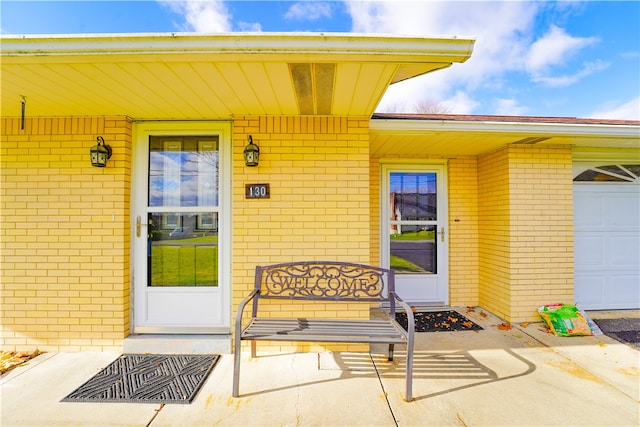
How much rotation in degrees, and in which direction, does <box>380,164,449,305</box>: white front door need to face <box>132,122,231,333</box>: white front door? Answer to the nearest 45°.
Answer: approximately 45° to its right

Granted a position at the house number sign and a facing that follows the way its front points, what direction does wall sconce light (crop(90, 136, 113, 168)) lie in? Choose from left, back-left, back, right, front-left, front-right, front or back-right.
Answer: right

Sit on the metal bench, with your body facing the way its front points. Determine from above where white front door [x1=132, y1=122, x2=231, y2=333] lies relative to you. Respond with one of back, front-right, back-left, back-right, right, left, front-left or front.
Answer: right

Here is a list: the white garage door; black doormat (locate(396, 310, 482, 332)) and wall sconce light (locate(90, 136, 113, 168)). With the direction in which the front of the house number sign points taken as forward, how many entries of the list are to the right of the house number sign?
1

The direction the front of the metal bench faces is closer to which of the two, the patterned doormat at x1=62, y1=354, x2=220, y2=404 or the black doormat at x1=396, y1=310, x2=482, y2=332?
the patterned doormat

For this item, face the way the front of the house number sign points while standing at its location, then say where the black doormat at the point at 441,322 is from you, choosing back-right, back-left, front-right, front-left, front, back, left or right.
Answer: left

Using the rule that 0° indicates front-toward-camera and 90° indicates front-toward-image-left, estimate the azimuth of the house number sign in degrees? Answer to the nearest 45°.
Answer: approximately 0°

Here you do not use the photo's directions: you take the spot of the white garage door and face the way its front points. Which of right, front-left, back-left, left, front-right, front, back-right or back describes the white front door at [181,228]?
front-right
